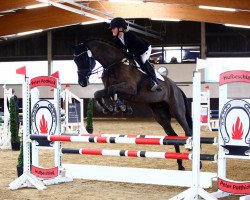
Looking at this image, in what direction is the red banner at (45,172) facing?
toward the camera

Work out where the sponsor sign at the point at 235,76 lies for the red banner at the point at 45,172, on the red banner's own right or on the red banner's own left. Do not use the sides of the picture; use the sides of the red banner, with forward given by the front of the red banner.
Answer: on the red banner's own left

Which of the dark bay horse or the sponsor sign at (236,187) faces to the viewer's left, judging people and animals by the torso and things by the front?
the dark bay horse

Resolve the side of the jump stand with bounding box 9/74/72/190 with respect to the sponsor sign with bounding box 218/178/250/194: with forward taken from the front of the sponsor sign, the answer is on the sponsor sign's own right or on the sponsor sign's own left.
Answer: on the sponsor sign's own right

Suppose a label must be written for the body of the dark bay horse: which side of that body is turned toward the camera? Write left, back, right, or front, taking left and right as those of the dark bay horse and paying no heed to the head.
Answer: left

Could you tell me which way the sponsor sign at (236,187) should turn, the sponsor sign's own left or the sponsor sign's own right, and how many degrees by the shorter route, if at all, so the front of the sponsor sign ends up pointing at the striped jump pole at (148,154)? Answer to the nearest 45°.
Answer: approximately 90° to the sponsor sign's own right

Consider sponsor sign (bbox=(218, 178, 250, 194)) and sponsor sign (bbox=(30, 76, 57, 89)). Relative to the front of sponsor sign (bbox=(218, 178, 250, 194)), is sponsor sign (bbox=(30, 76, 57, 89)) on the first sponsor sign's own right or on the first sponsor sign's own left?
on the first sponsor sign's own right

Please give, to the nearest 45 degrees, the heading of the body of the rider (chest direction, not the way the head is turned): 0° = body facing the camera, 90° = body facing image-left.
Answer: approximately 90°

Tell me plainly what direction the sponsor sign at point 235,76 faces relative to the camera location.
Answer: facing the viewer

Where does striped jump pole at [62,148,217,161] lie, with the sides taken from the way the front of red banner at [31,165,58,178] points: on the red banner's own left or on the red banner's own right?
on the red banner's own left

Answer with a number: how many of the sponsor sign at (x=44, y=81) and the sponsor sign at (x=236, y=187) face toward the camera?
2

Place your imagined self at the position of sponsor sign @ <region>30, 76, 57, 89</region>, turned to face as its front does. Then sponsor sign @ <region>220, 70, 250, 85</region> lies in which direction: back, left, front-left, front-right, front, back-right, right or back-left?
front-left

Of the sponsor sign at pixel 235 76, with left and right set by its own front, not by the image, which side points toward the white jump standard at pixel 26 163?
right

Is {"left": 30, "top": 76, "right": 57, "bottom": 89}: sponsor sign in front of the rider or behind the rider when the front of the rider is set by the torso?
in front

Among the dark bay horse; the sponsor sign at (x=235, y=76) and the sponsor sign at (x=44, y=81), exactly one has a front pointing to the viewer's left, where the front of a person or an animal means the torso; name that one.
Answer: the dark bay horse
